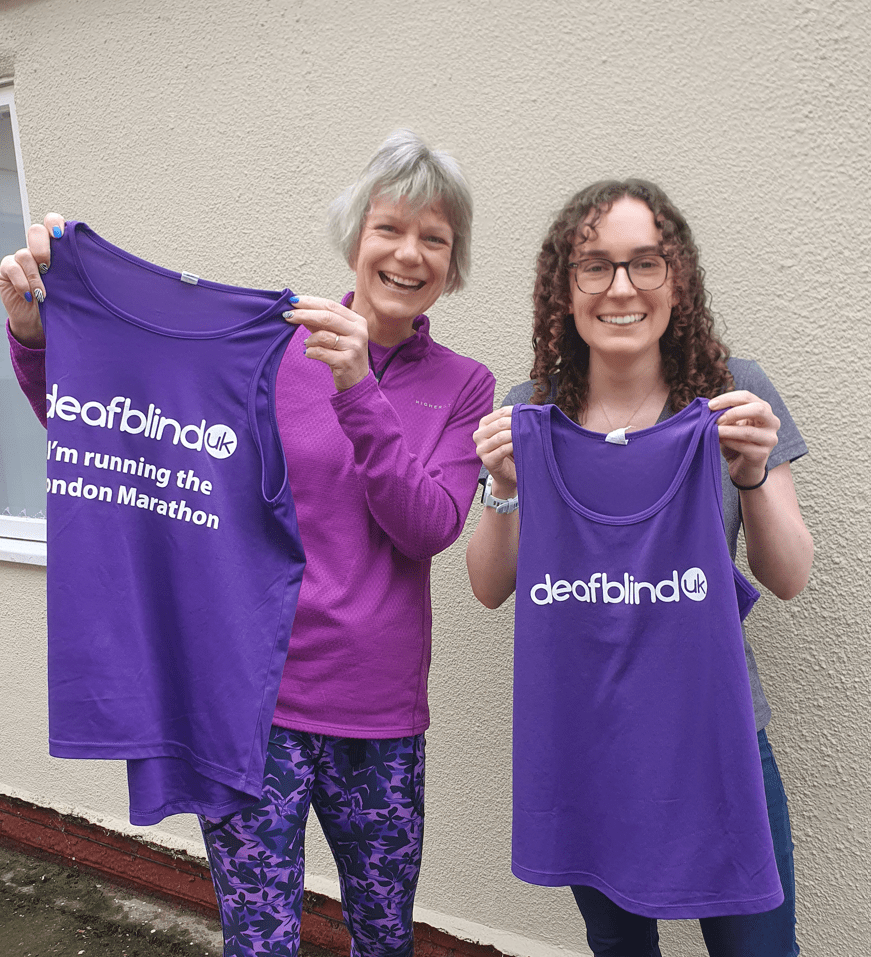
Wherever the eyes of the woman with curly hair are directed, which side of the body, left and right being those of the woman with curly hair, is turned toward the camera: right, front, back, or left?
front

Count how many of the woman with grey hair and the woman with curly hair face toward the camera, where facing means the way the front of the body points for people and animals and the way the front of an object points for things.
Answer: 2

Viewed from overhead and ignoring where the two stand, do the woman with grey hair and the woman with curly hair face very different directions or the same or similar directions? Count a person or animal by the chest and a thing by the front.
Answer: same or similar directions

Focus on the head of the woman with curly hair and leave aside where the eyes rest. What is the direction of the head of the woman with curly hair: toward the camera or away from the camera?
toward the camera

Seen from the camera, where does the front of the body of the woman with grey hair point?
toward the camera
